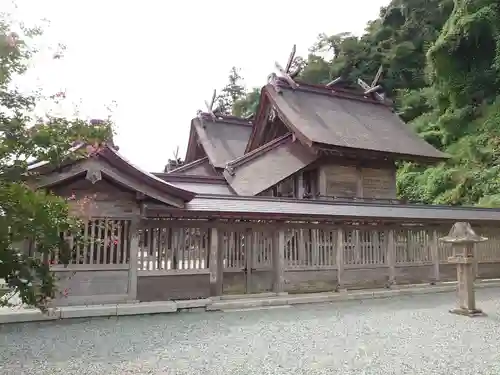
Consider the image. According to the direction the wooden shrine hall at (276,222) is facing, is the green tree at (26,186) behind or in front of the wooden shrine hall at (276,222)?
in front

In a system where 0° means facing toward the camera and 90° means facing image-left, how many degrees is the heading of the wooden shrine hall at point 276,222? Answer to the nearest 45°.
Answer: approximately 45°
